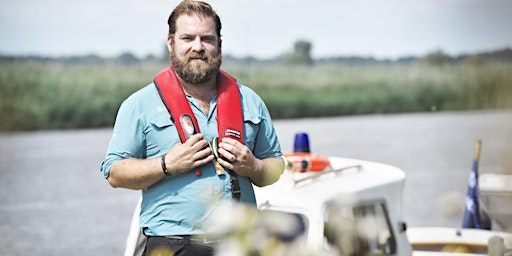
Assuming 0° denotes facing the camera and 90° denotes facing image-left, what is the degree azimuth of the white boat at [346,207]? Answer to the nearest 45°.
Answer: approximately 45°

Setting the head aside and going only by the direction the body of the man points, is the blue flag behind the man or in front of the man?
behind

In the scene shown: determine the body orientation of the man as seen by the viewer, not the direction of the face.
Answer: toward the camera

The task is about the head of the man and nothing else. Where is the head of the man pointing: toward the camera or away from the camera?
toward the camera
